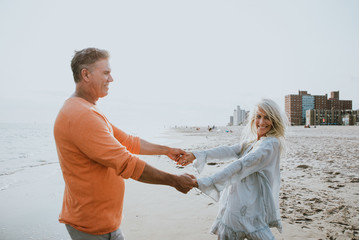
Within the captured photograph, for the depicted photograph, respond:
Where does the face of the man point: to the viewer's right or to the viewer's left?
to the viewer's right

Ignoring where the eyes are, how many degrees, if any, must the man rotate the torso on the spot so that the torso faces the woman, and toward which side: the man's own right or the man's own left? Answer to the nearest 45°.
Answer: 0° — they already face them

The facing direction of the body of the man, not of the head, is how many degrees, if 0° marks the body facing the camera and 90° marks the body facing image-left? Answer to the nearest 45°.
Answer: approximately 270°
